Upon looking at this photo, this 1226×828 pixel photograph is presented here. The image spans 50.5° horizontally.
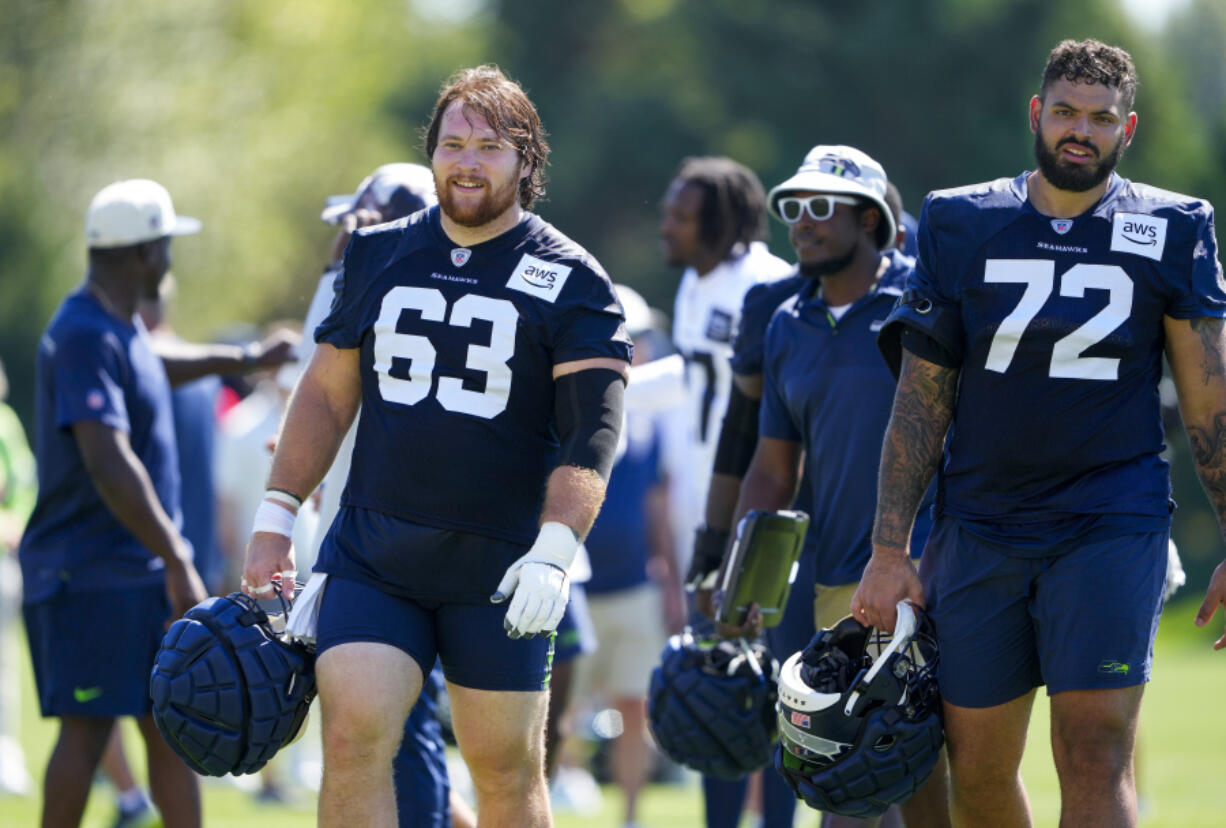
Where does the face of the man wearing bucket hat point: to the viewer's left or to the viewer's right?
to the viewer's left

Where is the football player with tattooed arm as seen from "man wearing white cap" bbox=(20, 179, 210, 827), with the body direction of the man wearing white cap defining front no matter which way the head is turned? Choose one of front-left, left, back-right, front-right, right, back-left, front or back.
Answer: front-right

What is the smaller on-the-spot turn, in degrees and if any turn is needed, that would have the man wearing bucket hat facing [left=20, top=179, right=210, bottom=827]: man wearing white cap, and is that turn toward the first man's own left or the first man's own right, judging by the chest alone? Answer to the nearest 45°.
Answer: approximately 45° to the first man's own right

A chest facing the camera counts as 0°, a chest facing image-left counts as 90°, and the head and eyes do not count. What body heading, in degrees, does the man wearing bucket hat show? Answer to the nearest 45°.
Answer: approximately 45°

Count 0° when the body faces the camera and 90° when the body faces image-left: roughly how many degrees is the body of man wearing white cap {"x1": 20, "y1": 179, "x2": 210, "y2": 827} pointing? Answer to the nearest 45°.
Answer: approximately 270°

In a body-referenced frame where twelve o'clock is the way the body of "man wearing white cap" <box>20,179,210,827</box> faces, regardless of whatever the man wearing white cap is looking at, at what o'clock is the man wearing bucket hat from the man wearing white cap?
The man wearing bucket hat is roughly at 1 o'clock from the man wearing white cap.

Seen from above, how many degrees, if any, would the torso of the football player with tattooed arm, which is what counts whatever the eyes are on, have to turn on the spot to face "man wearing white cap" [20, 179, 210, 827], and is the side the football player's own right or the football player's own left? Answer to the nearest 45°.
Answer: approximately 90° to the football player's own right

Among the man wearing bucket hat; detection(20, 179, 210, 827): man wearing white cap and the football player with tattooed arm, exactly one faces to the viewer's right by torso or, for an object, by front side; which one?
the man wearing white cap

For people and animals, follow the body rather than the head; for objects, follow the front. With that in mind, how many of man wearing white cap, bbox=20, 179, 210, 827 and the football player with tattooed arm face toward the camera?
1
